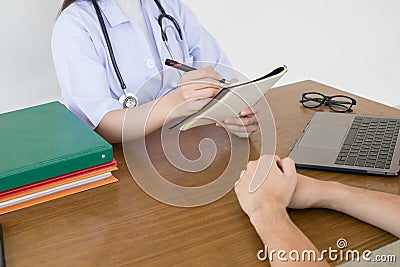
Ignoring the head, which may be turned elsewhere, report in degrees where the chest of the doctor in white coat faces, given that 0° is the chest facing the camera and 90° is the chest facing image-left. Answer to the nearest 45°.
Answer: approximately 315°
